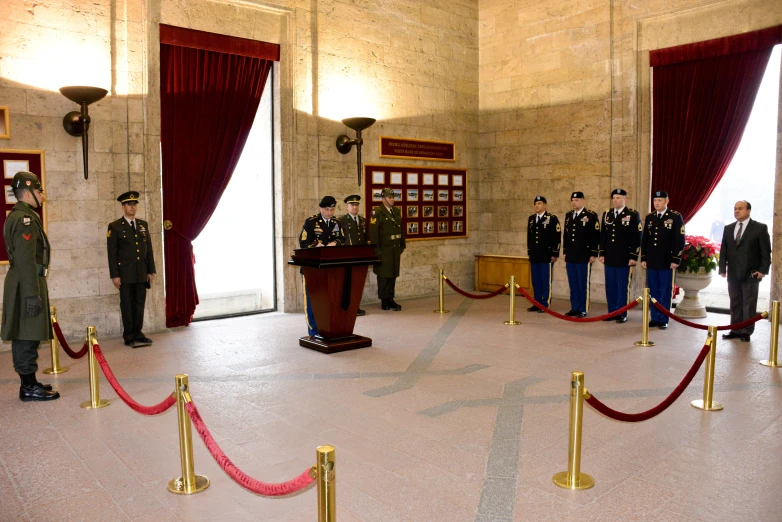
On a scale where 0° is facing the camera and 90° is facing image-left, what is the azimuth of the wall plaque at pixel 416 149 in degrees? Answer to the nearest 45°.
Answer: approximately 315°

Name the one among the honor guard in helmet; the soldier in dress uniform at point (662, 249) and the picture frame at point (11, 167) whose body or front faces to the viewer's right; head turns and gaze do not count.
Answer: the honor guard in helmet

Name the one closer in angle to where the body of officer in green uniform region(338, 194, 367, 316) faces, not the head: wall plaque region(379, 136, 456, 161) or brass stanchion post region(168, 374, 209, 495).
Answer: the brass stanchion post

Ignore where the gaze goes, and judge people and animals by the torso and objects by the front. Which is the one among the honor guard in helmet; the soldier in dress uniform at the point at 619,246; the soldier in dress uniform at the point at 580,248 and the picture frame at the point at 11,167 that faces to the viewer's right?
the honor guard in helmet

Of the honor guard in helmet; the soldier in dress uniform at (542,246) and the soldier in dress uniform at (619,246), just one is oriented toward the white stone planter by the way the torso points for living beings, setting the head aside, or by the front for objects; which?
the honor guard in helmet

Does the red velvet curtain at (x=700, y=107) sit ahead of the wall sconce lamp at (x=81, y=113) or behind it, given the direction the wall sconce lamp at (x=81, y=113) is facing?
ahead

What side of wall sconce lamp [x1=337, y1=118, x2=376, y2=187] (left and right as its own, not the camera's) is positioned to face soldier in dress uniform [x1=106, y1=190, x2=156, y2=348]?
right

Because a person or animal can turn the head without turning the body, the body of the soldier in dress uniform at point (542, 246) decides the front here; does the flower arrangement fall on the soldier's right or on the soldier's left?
on the soldier's left

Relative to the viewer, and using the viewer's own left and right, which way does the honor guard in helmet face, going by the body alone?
facing to the right of the viewer

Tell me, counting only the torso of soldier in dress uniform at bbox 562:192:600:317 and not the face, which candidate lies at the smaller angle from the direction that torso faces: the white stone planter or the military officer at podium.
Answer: the military officer at podium

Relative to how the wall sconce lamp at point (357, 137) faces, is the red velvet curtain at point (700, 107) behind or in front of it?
in front

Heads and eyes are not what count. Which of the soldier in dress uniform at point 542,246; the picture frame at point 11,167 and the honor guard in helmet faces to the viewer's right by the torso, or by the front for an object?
the honor guard in helmet
